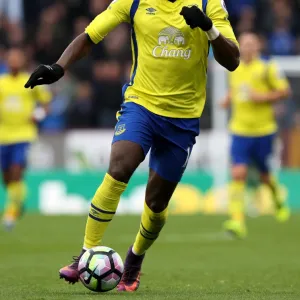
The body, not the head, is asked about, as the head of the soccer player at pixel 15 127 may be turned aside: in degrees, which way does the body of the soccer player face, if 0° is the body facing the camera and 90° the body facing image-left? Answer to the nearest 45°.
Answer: approximately 0°

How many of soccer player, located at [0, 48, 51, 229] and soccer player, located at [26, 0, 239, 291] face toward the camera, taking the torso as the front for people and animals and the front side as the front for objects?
2

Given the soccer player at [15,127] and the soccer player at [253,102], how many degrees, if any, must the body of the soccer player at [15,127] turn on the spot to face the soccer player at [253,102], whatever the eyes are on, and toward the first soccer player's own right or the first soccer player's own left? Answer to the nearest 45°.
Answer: approximately 90° to the first soccer player's own left

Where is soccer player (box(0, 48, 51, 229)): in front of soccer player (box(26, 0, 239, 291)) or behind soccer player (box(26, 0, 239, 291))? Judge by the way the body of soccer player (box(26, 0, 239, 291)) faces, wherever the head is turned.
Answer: behind

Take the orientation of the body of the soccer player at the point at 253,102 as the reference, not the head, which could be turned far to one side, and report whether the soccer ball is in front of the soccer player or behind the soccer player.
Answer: in front
